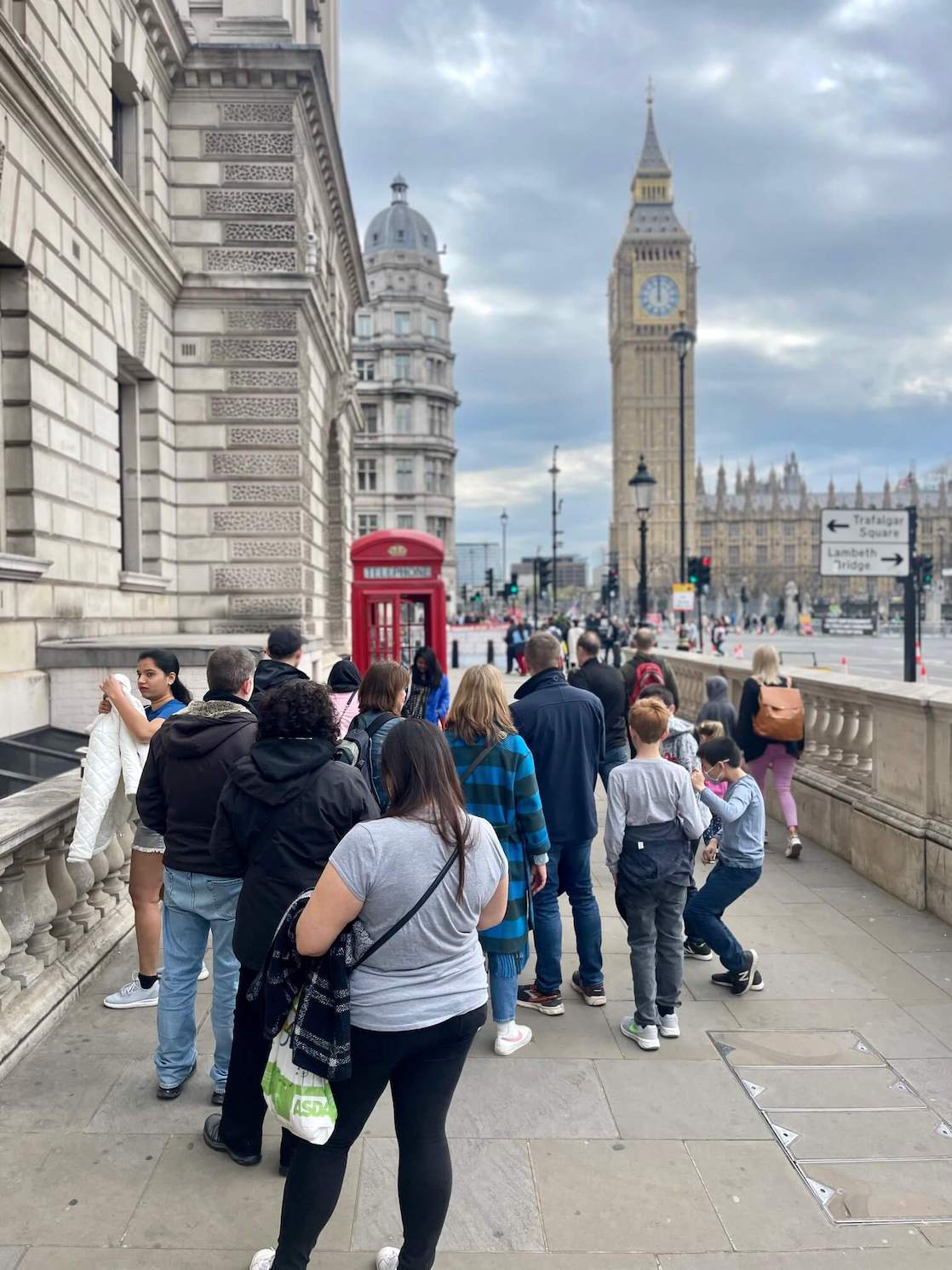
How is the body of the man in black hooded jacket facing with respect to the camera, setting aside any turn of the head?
away from the camera

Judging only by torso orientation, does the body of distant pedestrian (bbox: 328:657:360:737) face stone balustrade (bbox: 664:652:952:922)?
no

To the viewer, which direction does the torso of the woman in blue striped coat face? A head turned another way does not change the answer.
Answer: away from the camera

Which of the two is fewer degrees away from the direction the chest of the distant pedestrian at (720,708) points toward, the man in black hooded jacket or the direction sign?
the direction sign

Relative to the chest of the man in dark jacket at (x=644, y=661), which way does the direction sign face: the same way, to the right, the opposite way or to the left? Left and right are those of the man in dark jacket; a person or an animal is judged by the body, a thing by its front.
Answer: the opposite way

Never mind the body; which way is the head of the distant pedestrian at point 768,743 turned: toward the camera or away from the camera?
away from the camera

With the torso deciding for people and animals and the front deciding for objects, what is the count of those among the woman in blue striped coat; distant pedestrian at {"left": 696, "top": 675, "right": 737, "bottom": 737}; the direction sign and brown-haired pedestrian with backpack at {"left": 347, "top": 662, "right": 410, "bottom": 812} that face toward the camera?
1

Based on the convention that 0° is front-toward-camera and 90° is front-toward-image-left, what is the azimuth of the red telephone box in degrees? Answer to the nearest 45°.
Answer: approximately 0°

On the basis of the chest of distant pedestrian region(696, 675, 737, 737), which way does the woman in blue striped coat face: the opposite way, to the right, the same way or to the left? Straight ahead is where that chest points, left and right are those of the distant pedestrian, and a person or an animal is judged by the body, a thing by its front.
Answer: the same way

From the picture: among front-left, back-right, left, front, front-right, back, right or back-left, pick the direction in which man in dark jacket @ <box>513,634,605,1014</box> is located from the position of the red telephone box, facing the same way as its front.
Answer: front

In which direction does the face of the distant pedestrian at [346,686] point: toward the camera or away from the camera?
away from the camera

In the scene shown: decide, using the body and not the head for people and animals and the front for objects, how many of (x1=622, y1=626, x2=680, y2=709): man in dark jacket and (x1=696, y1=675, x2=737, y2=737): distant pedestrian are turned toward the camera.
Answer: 0

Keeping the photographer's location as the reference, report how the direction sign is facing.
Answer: facing the viewer

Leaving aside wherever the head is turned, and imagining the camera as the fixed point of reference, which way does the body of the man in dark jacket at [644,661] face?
away from the camera

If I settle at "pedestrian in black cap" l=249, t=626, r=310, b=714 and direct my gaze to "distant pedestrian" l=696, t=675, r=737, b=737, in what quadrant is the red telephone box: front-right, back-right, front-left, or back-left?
front-left

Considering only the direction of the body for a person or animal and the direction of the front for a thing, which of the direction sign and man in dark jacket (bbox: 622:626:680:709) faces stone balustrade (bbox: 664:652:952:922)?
the direction sign

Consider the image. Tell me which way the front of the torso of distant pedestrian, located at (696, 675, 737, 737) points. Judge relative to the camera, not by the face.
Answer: away from the camera

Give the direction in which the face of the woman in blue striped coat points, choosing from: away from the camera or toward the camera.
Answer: away from the camera

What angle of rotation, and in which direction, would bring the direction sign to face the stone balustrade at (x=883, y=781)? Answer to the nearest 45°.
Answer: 0° — it already faces it

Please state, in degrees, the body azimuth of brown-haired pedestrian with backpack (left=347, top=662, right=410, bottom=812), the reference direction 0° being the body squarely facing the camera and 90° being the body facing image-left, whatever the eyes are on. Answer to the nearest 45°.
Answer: approximately 225°

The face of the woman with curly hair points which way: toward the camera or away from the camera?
away from the camera
